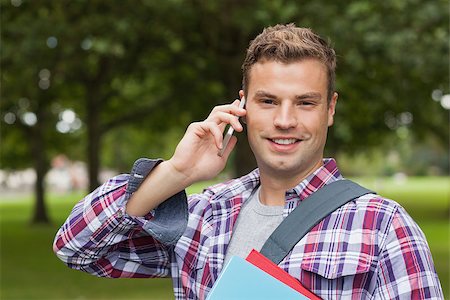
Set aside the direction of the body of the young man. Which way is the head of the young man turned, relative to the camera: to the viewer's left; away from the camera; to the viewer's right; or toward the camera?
toward the camera

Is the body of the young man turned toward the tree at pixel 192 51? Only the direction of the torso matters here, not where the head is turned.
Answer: no

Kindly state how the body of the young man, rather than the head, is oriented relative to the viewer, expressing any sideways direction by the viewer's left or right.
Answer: facing the viewer and to the left of the viewer
